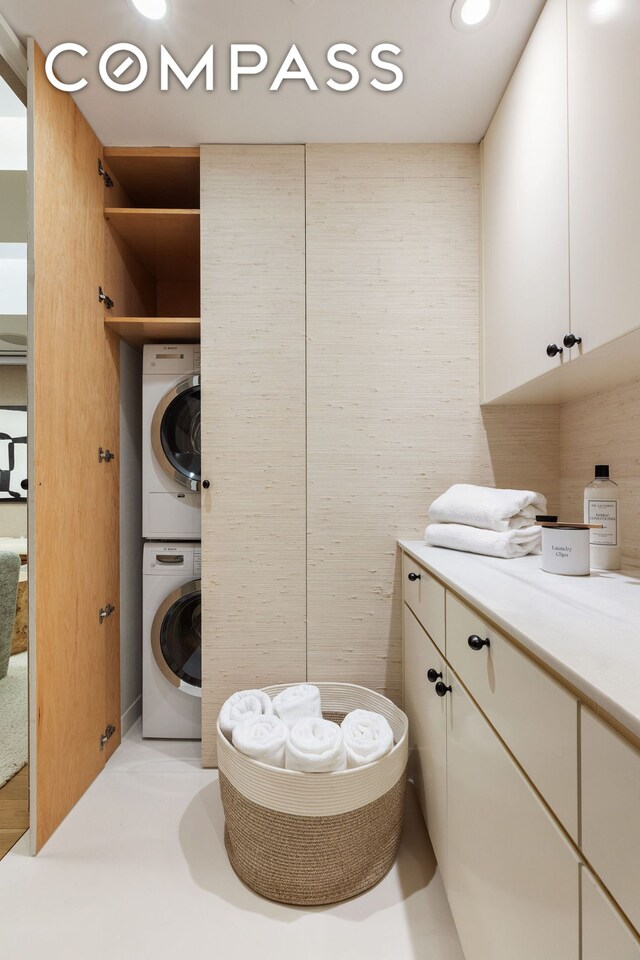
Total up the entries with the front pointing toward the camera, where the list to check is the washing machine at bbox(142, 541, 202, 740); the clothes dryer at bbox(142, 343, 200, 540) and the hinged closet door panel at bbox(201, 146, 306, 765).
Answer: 3

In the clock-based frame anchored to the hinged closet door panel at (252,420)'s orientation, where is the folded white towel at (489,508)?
The folded white towel is roughly at 10 o'clock from the hinged closet door panel.

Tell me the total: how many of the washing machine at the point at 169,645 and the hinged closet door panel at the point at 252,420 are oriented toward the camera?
2

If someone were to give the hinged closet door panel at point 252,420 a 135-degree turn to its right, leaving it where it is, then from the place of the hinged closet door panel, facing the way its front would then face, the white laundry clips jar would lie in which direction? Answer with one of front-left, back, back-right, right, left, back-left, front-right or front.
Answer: back

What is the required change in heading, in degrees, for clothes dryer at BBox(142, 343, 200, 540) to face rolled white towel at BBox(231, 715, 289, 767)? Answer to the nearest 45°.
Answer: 0° — it already faces it

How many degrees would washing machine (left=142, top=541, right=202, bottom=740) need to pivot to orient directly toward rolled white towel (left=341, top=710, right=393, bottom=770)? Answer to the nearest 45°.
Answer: approximately 45° to its left

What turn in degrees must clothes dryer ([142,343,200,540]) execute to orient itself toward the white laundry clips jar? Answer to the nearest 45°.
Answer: approximately 45° to its left

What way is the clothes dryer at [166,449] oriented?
toward the camera

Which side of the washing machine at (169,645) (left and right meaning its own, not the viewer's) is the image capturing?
front

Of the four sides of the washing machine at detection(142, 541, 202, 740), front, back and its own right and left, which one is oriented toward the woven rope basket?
front

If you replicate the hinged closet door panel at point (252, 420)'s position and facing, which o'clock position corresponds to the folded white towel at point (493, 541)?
The folded white towel is roughly at 10 o'clock from the hinged closet door panel.
